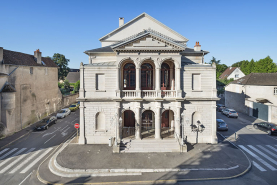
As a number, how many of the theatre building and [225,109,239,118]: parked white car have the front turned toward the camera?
1

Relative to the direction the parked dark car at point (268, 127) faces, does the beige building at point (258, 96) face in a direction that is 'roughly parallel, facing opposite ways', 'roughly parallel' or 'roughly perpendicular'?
roughly perpendicular

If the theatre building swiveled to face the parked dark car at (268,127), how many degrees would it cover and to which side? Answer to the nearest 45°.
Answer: approximately 90° to its left

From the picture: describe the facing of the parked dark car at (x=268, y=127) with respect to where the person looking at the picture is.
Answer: facing away from the viewer and to the left of the viewer

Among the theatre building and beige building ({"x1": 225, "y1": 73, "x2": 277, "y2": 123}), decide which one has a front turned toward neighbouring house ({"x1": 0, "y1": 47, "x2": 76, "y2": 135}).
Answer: the beige building

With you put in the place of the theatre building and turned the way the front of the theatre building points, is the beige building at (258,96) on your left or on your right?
on your left

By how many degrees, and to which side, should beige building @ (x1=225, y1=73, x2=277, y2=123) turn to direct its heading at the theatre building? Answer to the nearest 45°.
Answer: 0° — it already faces it

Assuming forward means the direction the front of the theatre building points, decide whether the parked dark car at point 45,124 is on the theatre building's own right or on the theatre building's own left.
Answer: on the theatre building's own right

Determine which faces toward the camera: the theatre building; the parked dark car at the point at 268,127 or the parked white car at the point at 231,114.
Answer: the theatre building

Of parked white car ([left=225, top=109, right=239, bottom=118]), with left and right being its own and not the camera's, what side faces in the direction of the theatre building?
left
